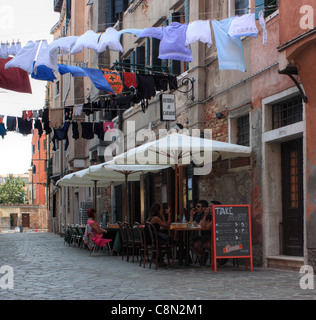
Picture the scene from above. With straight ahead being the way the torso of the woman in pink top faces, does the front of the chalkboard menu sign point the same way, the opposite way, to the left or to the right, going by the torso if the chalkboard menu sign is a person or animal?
to the right

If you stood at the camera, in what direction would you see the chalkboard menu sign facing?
facing the viewer

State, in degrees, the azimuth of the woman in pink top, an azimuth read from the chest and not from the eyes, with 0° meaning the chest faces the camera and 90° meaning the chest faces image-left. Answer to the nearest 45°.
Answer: approximately 270°

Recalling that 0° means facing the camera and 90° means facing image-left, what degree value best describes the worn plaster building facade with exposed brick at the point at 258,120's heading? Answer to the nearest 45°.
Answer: approximately 45°
